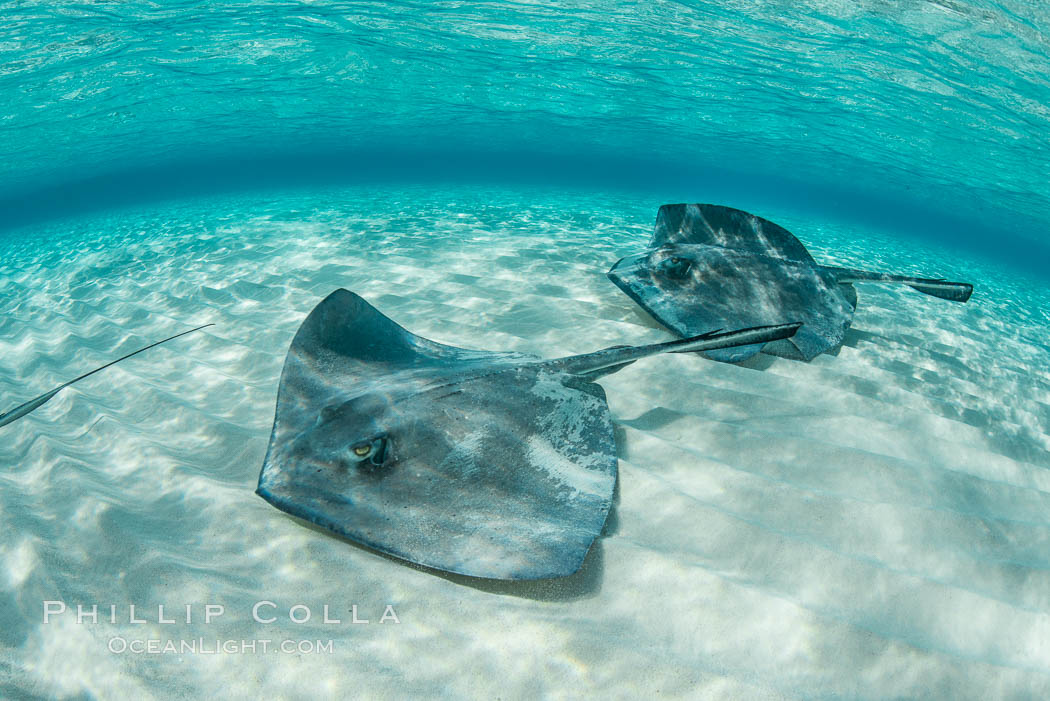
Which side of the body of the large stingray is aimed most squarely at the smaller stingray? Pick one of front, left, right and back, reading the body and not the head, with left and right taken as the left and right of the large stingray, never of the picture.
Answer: back

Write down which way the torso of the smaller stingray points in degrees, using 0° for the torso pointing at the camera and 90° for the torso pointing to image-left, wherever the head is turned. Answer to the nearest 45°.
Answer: approximately 90°

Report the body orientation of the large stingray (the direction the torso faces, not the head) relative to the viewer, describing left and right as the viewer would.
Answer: facing the viewer and to the left of the viewer

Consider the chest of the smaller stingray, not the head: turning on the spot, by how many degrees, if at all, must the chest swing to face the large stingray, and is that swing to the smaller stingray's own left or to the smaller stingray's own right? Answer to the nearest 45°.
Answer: approximately 90° to the smaller stingray's own left

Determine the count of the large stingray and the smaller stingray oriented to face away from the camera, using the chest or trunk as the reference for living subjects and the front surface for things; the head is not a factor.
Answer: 0
